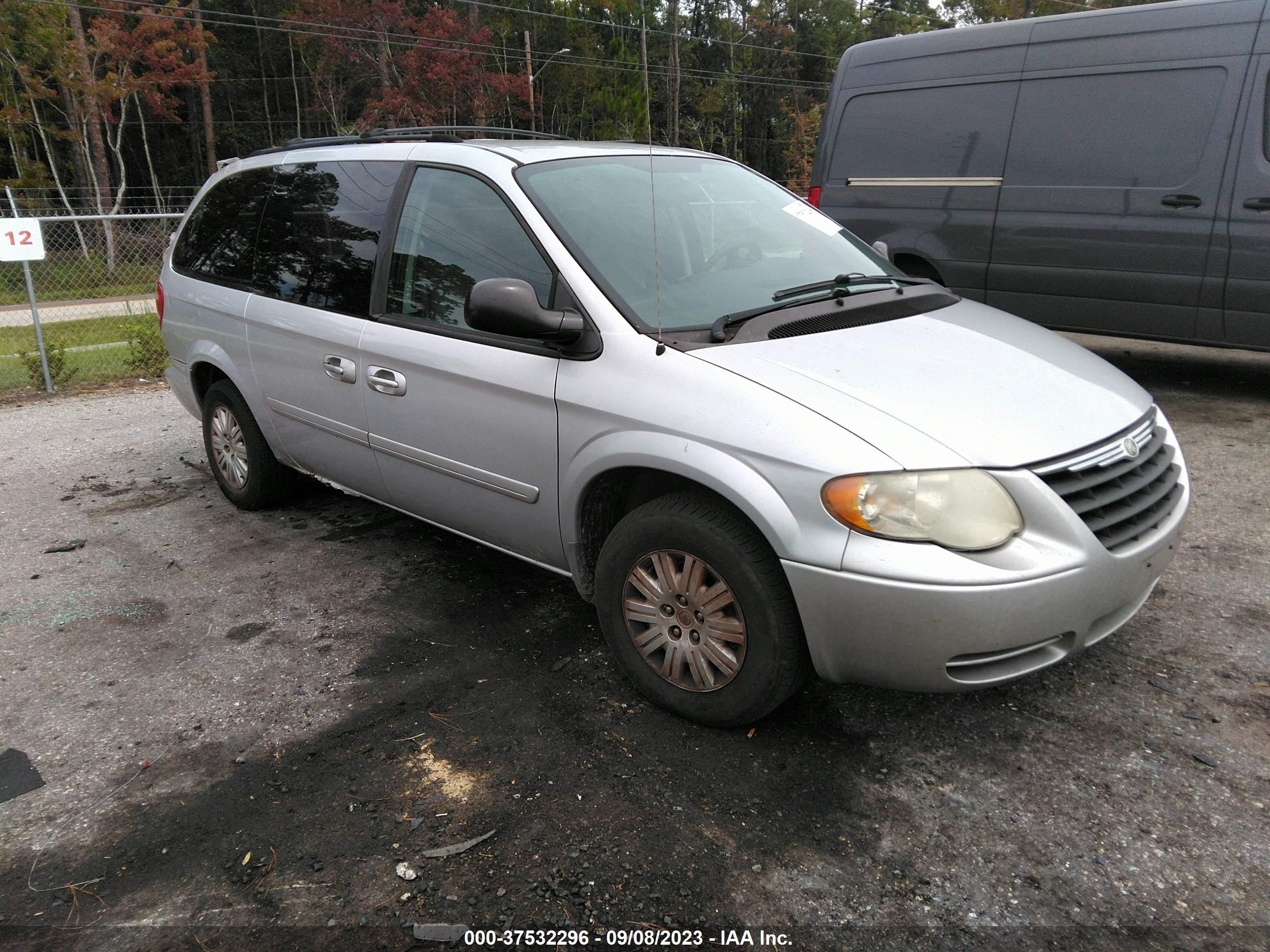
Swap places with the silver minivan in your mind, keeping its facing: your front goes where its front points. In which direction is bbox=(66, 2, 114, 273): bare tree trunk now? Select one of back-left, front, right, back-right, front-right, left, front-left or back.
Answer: back

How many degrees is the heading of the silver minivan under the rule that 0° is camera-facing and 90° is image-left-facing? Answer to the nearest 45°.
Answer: approximately 315°

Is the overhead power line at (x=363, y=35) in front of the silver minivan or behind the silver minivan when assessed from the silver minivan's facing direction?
behind

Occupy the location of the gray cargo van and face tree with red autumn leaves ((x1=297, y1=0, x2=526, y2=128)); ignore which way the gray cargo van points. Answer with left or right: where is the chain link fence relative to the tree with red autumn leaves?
left

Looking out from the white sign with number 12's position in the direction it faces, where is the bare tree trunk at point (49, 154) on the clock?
The bare tree trunk is roughly at 6 o'clock from the white sign with number 12.

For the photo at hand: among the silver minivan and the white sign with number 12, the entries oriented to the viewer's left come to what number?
0

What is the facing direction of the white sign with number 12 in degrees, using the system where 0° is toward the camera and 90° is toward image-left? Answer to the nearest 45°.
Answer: approximately 0°

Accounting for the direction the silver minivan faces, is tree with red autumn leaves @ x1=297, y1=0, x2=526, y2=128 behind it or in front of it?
behind

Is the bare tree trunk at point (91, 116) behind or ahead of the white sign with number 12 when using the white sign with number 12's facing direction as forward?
behind

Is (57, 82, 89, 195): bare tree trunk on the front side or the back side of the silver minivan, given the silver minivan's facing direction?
on the back side

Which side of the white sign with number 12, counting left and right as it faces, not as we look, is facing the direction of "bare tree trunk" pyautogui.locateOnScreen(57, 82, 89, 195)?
back

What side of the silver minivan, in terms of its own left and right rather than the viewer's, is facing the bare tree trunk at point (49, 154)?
back

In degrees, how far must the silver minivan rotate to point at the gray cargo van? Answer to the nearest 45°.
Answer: approximately 90° to its left

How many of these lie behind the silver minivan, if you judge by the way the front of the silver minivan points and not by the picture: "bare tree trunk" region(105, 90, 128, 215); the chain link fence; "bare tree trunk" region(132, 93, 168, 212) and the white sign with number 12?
4
